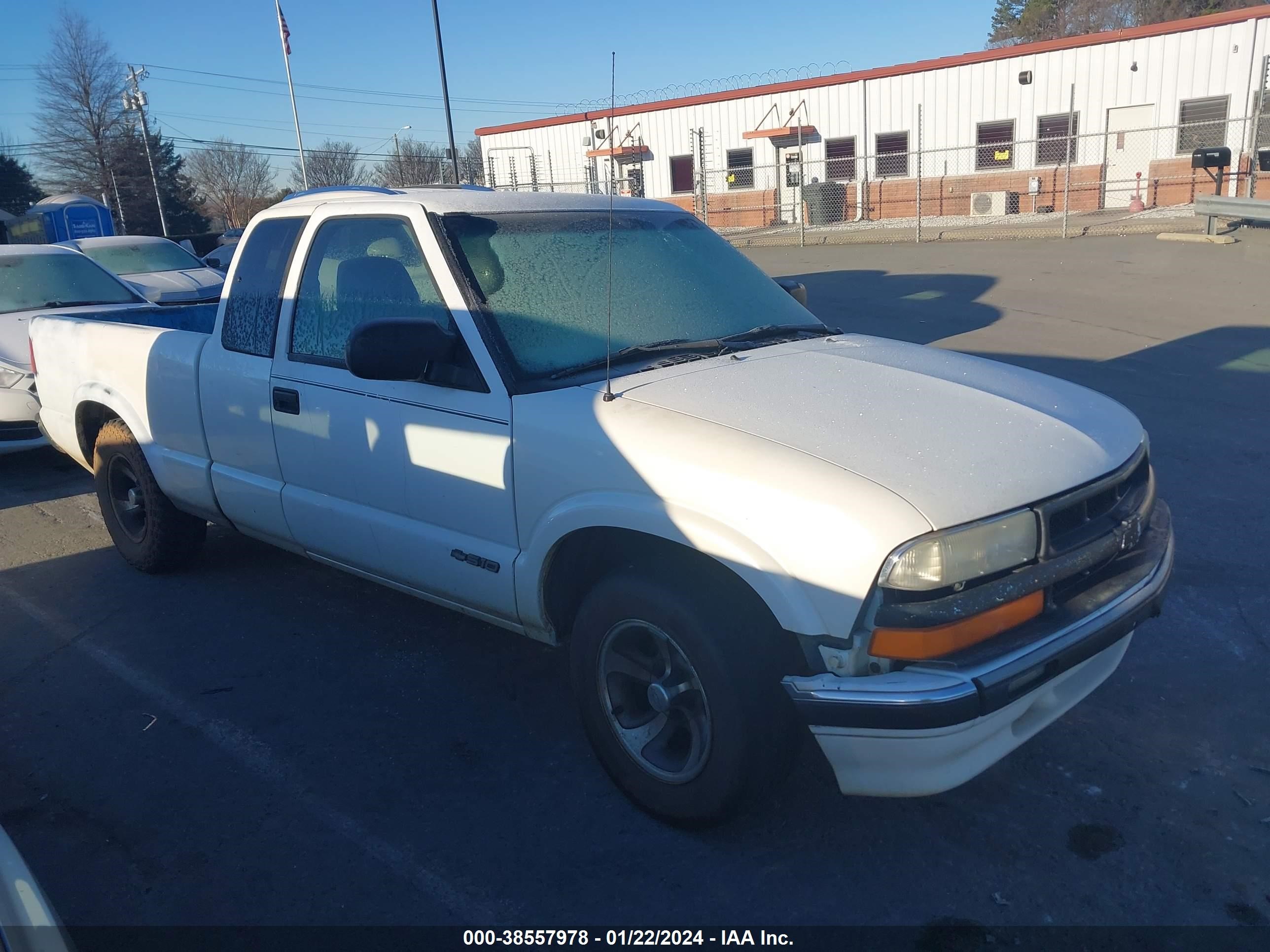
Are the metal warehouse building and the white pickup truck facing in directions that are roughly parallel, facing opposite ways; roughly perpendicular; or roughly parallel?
roughly perpendicular

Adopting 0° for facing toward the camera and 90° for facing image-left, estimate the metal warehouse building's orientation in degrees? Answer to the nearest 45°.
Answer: approximately 45°

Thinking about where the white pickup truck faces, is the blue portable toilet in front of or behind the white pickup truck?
behind

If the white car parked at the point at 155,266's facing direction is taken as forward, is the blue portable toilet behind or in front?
behind

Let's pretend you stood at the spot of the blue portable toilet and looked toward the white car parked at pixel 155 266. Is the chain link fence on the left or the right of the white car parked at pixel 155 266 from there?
left

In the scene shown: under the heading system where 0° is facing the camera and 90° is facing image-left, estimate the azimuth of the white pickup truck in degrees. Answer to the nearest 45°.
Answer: approximately 315°

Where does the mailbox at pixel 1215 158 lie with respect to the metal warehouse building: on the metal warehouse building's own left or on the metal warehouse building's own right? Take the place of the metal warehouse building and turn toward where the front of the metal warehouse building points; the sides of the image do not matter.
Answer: on the metal warehouse building's own left

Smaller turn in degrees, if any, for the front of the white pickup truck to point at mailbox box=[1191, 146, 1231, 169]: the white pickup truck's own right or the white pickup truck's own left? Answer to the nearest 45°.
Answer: approximately 90° to the white pickup truck's own left
